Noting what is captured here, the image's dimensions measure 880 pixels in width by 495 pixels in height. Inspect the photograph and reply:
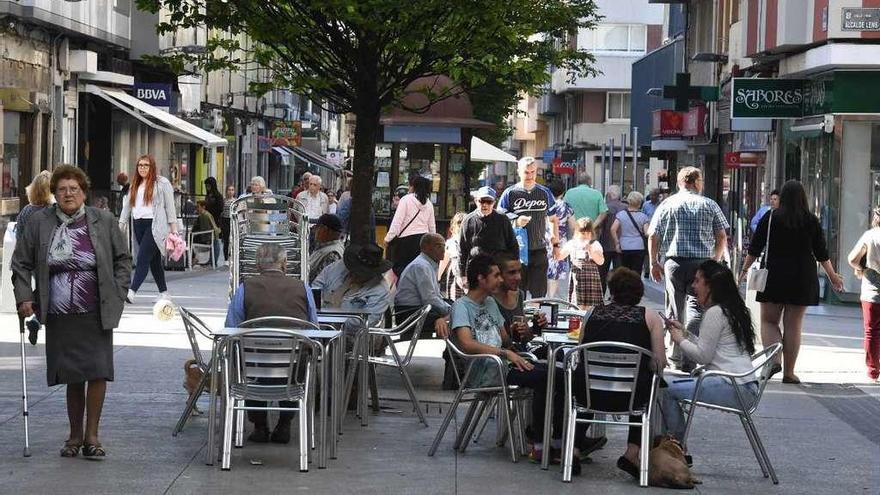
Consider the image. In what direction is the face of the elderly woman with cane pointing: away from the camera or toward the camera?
toward the camera

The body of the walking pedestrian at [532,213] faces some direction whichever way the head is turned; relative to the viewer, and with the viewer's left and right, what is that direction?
facing the viewer

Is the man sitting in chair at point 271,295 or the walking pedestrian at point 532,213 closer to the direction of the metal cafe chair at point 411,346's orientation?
the man sitting in chair

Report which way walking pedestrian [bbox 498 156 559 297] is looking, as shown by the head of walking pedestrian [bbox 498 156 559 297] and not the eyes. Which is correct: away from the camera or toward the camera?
toward the camera

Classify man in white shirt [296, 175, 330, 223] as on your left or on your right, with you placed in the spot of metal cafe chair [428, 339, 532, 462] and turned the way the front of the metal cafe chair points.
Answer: on your left

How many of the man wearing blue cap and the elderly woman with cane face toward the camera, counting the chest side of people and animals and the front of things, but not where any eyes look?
2

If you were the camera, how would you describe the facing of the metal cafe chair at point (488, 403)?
facing to the right of the viewer

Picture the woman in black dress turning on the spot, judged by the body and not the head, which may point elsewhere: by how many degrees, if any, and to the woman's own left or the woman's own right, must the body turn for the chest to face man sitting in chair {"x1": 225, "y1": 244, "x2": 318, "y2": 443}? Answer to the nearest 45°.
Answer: approximately 135° to the woman's own left

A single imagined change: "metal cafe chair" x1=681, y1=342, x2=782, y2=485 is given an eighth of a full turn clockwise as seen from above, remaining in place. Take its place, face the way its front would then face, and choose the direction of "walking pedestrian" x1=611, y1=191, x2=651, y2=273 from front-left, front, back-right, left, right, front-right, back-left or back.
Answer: front-right

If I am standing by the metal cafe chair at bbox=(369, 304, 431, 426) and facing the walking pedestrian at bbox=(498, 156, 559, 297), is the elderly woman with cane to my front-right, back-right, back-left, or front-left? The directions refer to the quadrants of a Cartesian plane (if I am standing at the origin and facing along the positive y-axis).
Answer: back-left

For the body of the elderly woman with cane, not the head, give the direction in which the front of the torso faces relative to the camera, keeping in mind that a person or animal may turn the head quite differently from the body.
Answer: toward the camera

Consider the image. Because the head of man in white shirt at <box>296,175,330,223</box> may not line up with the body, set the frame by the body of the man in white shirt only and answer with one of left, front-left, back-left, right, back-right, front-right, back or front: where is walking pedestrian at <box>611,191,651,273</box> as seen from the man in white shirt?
front-left

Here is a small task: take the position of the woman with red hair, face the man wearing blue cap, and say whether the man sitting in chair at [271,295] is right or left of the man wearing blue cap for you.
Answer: right

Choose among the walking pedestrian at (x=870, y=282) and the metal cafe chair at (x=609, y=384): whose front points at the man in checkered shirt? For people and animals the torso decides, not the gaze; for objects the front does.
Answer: the metal cafe chair

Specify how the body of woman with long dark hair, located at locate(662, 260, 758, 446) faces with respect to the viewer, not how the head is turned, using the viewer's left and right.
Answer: facing to the left of the viewer
